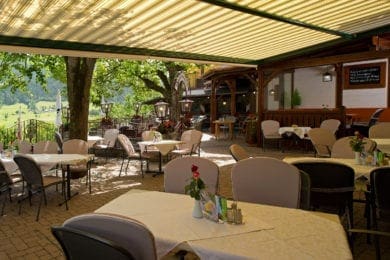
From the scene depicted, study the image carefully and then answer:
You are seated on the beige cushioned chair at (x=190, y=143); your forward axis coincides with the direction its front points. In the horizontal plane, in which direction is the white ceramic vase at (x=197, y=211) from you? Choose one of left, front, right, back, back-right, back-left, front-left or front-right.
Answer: front-left

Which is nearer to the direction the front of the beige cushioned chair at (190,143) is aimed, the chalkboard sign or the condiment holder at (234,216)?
the condiment holder

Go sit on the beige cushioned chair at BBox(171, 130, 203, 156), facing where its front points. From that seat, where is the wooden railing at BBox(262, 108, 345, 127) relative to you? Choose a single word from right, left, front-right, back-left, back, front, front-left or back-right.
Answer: back

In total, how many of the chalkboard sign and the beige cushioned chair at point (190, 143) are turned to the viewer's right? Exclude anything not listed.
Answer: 0

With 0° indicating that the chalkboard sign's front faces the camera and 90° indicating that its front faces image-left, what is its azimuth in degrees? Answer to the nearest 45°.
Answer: approximately 45°

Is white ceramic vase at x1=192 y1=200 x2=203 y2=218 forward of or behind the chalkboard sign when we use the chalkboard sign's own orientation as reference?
forward

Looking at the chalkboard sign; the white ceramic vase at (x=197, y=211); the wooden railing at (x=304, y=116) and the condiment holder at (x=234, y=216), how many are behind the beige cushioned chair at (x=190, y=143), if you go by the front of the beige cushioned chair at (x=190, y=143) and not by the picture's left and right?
2

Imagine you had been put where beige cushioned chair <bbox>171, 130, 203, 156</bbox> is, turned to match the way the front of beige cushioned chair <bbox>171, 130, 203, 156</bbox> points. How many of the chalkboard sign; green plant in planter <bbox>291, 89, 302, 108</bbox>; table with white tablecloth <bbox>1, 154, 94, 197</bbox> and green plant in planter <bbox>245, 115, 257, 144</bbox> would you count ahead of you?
1

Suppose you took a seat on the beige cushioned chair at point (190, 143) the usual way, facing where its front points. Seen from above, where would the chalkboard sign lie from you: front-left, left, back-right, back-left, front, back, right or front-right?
back

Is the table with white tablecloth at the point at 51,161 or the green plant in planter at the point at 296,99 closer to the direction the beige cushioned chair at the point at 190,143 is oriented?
the table with white tablecloth

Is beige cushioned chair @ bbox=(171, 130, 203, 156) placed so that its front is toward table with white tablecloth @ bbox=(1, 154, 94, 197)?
yes

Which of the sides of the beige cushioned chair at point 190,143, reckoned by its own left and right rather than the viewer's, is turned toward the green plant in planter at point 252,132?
back

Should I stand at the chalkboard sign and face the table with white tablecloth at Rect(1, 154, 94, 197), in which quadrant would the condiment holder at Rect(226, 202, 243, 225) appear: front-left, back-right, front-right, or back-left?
front-left

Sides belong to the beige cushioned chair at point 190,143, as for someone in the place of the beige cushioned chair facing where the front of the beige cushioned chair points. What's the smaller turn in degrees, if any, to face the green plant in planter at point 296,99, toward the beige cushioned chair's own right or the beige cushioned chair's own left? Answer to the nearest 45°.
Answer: approximately 180°

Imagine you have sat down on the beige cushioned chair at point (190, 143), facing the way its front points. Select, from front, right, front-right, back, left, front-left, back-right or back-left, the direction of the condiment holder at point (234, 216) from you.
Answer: front-left

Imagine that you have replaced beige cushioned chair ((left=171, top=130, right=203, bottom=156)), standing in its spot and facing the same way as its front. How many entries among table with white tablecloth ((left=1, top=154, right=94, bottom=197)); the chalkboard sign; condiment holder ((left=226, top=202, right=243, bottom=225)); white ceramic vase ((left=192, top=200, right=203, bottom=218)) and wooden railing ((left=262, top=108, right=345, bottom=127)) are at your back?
2

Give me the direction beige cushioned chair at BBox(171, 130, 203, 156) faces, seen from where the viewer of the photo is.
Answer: facing the viewer and to the left of the viewer
